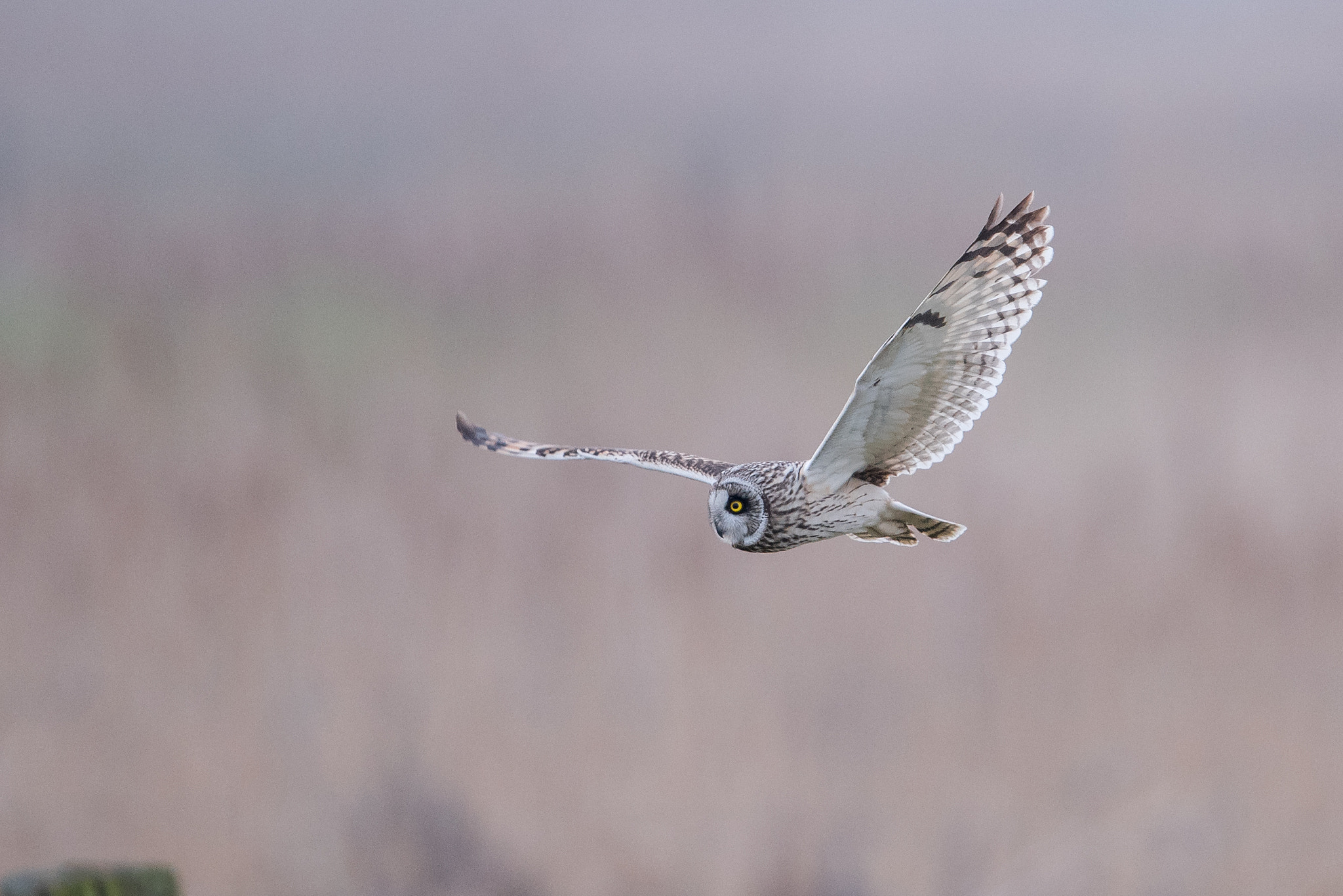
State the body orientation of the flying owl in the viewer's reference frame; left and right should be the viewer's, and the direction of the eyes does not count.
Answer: facing the viewer and to the left of the viewer
